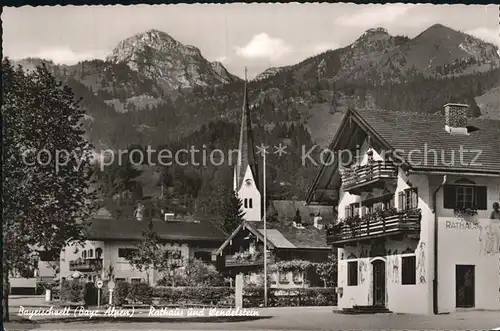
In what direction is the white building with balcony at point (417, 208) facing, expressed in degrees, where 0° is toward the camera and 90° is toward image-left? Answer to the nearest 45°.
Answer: approximately 45°

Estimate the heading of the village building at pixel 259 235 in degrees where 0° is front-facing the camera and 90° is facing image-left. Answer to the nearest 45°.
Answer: approximately 45°

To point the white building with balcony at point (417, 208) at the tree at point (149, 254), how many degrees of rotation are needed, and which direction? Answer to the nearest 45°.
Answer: approximately 45° to its right
